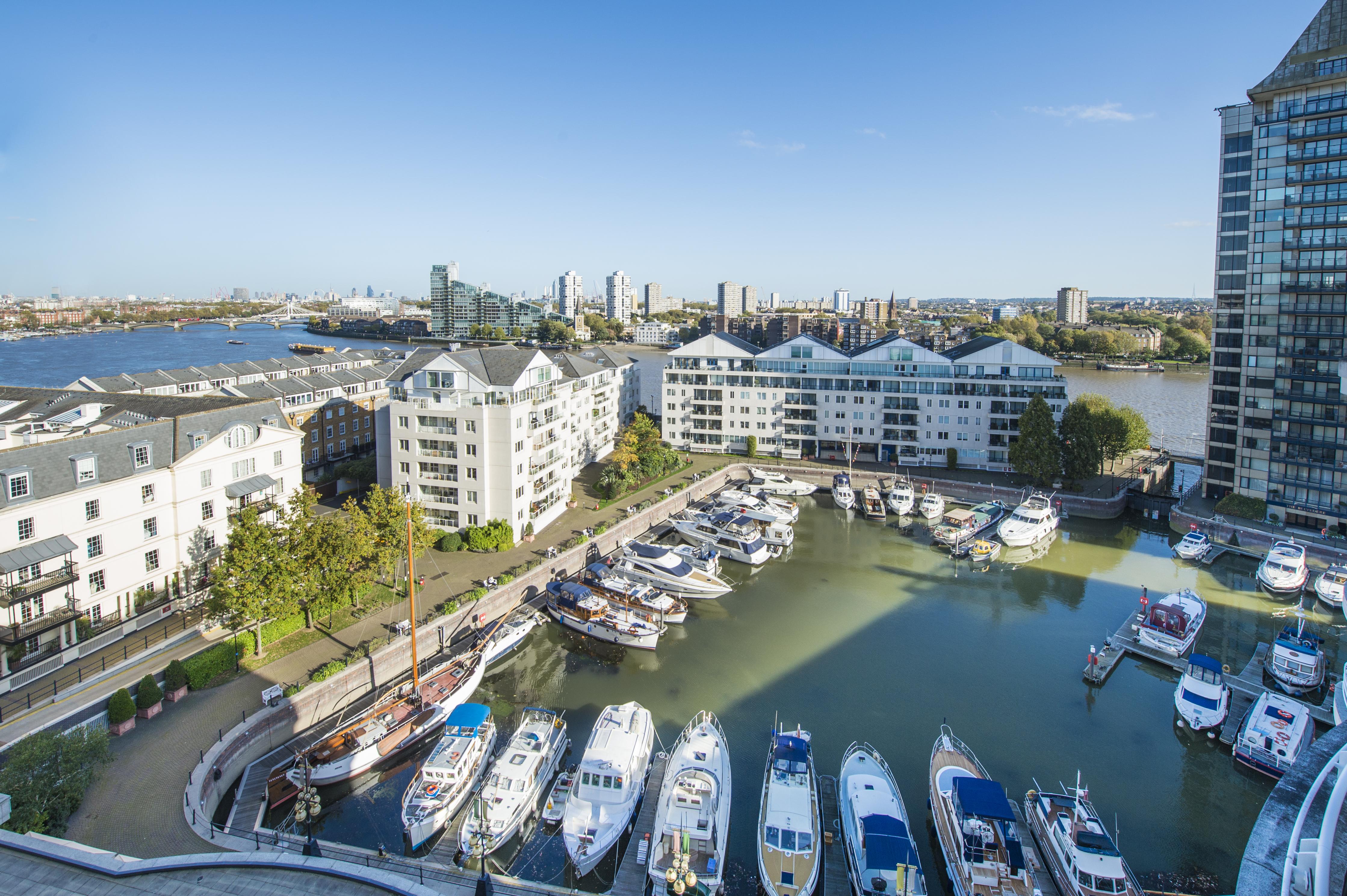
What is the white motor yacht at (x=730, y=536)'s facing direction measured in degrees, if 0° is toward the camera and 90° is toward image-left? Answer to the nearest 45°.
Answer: approximately 135°

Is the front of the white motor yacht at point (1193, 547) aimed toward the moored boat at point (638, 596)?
yes

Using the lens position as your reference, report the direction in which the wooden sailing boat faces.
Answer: facing away from the viewer and to the right of the viewer

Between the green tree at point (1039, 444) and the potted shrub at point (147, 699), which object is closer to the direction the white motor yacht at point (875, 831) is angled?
the green tree

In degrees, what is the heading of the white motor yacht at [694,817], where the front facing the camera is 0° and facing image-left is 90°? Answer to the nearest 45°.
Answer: approximately 180°

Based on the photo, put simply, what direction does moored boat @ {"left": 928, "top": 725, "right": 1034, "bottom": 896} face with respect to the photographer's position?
facing away from the viewer

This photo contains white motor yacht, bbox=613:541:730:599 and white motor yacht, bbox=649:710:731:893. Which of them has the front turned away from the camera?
white motor yacht, bbox=649:710:731:893
